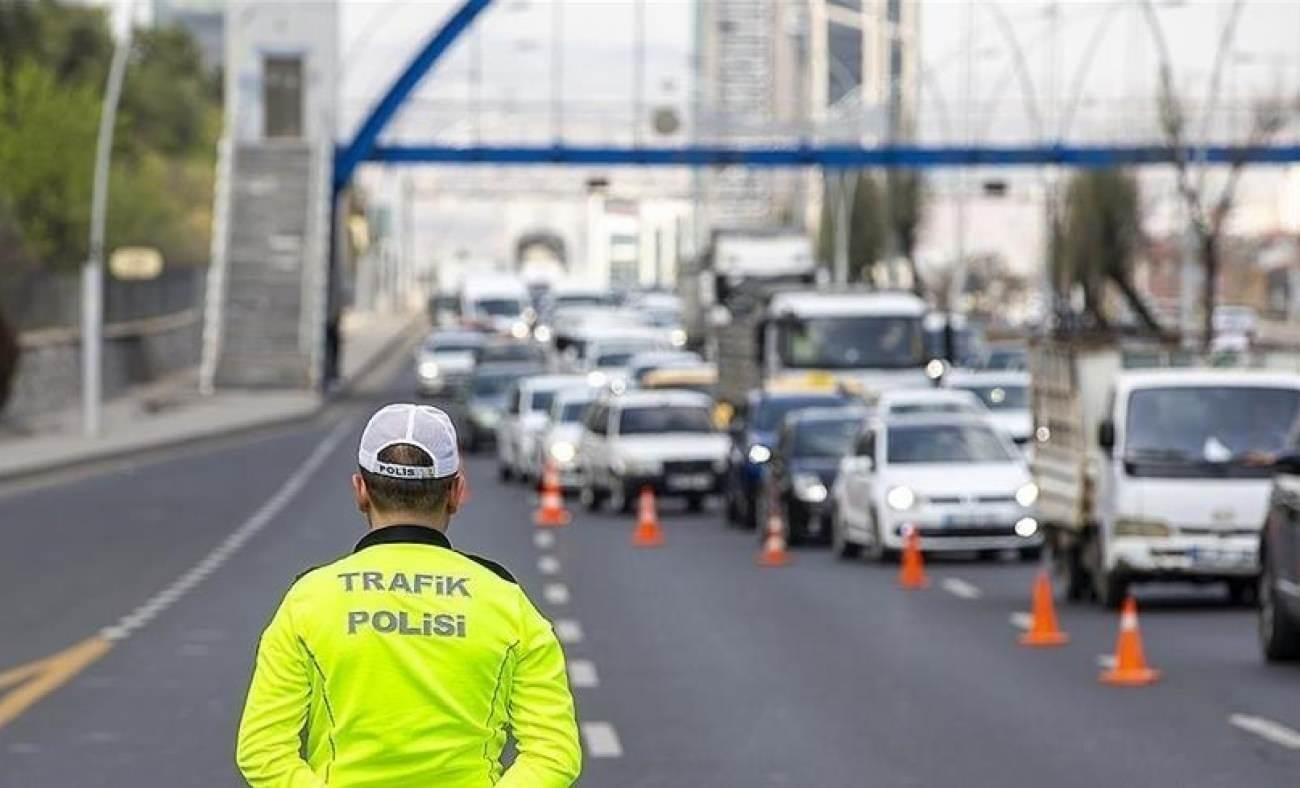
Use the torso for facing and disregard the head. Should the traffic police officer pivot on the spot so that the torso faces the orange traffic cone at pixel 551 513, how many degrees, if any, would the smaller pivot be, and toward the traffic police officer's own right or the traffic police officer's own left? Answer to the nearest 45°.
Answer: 0° — they already face it

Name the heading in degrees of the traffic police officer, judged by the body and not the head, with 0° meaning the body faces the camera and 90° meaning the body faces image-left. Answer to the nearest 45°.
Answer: approximately 180°

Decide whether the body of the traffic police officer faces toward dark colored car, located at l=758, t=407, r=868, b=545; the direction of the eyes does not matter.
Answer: yes

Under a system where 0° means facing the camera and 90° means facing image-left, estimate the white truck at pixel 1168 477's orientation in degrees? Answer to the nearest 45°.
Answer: approximately 315°

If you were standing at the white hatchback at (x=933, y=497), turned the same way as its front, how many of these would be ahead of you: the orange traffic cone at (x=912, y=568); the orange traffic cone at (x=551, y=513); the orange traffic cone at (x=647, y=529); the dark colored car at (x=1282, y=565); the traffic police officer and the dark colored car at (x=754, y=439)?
3

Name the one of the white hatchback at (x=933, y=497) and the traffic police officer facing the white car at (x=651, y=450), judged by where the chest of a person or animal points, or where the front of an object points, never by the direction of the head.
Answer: the traffic police officer

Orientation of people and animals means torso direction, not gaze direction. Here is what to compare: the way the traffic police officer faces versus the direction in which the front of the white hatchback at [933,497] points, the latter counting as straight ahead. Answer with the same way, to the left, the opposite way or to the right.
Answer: the opposite way

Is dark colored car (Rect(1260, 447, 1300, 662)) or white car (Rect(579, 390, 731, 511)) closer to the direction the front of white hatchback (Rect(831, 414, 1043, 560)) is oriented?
the dark colored car

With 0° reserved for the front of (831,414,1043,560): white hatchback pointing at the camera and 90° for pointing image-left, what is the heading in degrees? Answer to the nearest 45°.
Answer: approximately 0°
